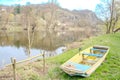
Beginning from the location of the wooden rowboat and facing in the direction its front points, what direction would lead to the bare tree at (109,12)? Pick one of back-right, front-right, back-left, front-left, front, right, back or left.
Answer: back-right
